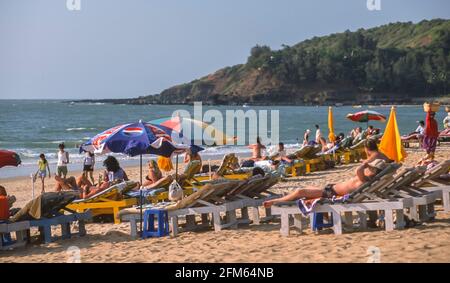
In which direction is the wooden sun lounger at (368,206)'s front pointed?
to the viewer's left

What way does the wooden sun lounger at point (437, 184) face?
to the viewer's left

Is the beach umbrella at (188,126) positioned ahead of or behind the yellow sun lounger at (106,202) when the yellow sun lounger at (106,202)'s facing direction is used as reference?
behind

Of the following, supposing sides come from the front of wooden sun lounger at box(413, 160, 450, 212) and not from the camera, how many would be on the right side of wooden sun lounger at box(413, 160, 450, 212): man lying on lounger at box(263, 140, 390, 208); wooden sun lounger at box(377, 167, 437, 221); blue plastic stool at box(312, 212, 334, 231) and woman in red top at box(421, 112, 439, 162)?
1

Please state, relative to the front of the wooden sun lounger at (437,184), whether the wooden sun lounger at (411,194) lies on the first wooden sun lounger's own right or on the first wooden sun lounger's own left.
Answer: on the first wooden sun lounger's own left

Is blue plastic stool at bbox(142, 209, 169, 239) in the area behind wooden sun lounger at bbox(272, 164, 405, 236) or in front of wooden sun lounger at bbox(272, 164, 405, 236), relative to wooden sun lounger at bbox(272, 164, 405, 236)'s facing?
in front

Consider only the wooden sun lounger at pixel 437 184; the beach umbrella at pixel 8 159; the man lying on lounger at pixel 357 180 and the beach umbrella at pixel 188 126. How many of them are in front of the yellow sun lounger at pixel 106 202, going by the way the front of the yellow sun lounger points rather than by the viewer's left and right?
1

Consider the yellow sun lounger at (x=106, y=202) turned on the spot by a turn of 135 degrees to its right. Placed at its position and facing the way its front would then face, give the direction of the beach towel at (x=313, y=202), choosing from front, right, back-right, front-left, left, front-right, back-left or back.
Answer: right

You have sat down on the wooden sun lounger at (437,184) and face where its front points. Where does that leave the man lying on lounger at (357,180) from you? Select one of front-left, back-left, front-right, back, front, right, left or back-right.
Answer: front-left

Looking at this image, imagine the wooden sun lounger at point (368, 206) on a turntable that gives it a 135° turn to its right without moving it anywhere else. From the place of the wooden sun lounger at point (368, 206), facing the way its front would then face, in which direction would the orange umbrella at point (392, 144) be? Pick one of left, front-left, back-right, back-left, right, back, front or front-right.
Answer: front-left

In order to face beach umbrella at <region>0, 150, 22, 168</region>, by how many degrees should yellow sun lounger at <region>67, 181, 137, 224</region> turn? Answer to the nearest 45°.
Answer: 0° — it already faces it

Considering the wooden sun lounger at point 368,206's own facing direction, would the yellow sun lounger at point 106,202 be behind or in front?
in front

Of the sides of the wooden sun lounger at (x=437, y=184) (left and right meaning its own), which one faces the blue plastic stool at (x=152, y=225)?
front

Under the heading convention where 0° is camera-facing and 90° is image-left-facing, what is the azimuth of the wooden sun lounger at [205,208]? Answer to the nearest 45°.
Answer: approximately 90°

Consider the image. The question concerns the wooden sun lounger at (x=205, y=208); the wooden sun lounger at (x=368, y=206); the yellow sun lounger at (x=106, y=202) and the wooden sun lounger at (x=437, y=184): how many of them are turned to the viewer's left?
4
